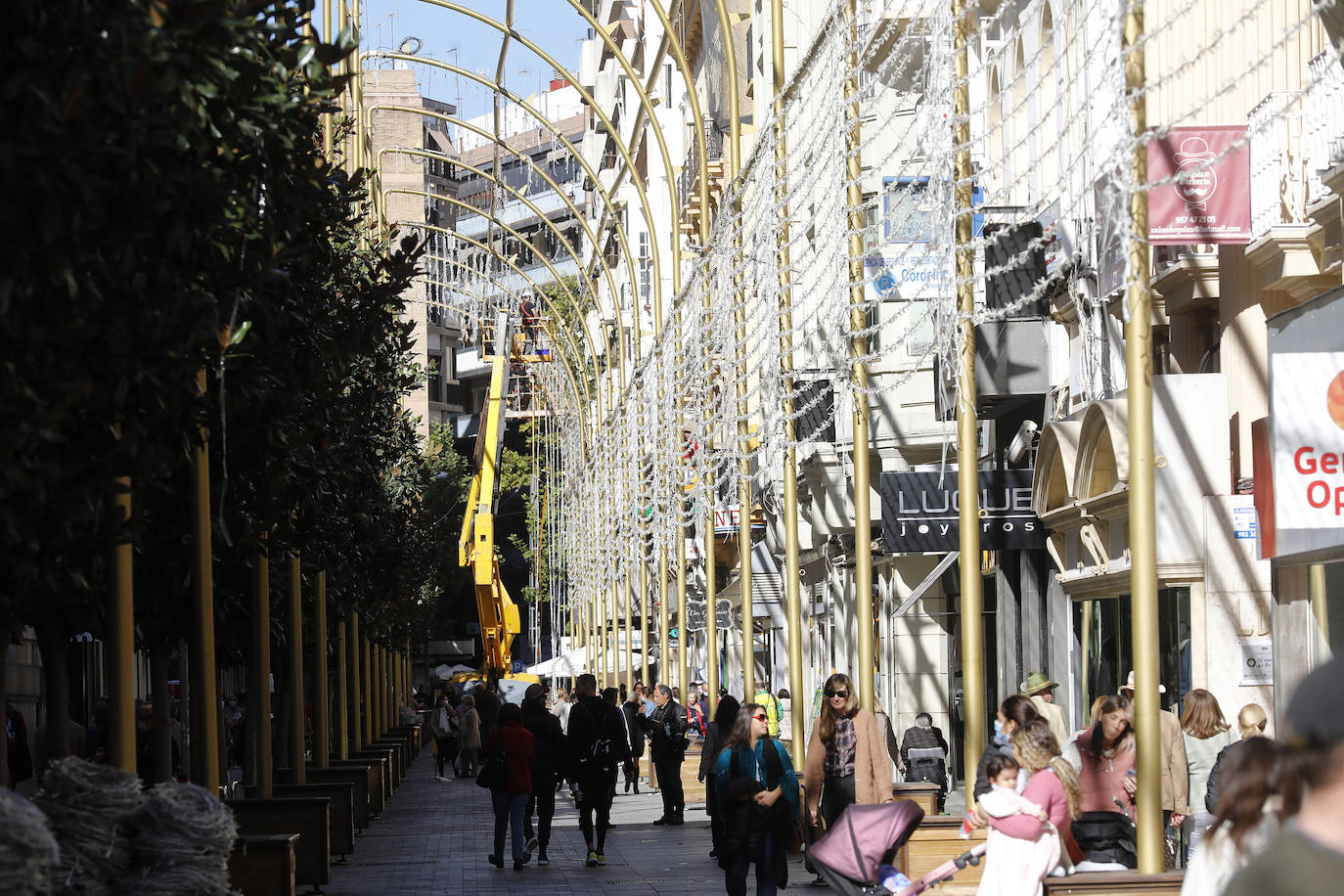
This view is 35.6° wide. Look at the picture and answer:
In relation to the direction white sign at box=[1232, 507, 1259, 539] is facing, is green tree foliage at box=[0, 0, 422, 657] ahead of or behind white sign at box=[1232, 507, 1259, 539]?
ahead

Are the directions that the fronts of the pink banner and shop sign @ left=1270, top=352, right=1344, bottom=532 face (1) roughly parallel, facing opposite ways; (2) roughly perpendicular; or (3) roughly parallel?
roughly parallel

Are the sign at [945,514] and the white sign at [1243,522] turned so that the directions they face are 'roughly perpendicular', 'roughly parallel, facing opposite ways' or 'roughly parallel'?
roughly parallel

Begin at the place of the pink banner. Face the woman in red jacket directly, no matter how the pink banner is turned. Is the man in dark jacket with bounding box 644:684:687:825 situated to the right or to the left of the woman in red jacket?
right

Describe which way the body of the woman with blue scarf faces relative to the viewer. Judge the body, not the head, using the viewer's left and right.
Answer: facing the viewer

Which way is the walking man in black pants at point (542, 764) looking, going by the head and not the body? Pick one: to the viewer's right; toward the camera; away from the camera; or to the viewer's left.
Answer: away from the camera

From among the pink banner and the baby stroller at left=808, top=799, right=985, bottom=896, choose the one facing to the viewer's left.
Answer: the baby stroller

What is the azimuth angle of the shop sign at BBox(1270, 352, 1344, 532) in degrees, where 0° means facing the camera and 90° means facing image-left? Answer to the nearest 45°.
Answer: approximately 0°

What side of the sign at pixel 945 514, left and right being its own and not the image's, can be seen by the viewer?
front

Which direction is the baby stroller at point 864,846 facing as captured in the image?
to the viewer's left

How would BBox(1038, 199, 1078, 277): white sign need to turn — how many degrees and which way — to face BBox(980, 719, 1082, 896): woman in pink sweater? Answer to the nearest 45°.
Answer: approximately 45° to its left

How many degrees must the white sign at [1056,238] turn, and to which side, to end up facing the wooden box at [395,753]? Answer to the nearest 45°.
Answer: approximately 90° to its right

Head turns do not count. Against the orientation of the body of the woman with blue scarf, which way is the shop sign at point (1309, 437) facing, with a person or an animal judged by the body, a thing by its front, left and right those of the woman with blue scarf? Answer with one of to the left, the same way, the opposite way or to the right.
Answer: the same way
